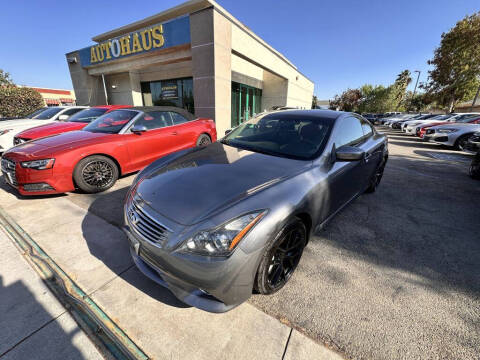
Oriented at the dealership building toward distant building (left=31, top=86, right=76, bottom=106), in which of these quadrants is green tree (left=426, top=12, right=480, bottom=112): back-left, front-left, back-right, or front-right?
back-right

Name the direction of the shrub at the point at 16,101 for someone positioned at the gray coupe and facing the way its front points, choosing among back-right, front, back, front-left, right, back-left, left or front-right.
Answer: right

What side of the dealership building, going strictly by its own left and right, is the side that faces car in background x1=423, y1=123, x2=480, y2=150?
left

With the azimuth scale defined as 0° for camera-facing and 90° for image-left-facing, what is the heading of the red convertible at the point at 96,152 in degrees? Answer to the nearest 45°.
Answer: approximately 45°

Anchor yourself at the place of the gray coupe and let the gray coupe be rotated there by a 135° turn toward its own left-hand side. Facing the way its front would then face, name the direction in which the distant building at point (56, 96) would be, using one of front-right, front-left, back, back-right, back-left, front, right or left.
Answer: back-left

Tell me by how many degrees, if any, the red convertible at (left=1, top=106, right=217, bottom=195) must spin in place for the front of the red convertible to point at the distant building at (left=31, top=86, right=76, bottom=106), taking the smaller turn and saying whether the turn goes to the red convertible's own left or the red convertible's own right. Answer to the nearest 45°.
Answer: approximately 135° to the red convertible's own right

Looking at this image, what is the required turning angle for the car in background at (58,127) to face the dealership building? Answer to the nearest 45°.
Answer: approximately 180°

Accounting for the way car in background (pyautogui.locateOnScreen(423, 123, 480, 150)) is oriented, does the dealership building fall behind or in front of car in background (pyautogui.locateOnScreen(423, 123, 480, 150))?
in front

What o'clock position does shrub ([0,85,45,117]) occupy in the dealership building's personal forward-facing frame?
The shrub is roughly at 2 o'clock from the dealership building.

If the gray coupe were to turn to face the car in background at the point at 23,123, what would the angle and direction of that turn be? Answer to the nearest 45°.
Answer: approximately 90° to its right

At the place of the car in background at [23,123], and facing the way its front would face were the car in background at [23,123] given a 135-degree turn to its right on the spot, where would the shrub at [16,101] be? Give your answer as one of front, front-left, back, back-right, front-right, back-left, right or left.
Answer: front

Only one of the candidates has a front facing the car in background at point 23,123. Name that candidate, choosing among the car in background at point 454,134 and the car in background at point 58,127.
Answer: the car in background at point 454,134

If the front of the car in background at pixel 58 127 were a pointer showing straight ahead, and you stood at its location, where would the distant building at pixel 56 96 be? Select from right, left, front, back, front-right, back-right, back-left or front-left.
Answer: back-right

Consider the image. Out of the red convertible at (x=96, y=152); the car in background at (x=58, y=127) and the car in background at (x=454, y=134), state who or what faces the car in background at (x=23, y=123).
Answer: the car in background at (x=454, y=134)

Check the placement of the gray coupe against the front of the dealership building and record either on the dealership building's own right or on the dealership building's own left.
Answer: on the dealership building's own left
